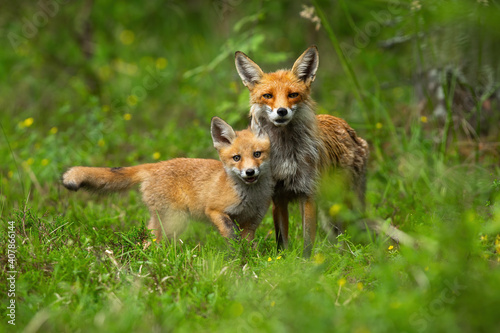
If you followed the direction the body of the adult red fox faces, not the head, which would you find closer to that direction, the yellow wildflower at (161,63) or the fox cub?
the fox cub

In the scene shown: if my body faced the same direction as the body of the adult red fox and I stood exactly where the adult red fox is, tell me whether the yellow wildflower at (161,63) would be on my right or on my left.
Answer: on my right

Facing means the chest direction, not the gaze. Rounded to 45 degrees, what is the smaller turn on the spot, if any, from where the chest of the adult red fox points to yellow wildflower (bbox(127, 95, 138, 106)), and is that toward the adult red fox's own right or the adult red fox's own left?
approximately 90° to the adult red fox's own right

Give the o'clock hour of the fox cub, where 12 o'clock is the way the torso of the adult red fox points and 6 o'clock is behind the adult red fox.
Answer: The fox cub is roughly at 1 o'clock from the adult red fox.

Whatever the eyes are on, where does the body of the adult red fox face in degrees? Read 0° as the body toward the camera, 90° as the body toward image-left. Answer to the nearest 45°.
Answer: approximately 45°

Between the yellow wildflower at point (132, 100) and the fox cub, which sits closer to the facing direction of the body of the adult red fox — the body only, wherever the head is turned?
the fox cub

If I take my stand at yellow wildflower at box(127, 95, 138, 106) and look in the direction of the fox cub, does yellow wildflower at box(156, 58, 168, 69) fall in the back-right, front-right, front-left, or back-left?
back-left

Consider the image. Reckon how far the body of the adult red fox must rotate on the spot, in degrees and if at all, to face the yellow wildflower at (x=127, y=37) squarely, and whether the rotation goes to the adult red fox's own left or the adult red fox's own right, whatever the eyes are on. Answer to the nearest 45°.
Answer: approximately 90° to the adult red fox's own right

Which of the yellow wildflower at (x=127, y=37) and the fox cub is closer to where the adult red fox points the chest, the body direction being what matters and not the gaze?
the fox cub
